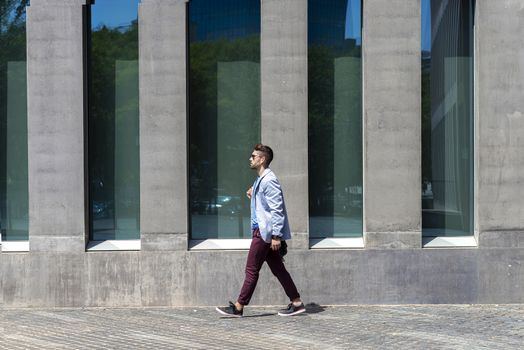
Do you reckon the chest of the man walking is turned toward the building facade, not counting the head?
no

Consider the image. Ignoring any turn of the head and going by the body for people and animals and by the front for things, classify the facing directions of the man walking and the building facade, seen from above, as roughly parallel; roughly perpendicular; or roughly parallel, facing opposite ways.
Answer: roughly perpendicular

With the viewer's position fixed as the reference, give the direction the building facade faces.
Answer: facing the viewer

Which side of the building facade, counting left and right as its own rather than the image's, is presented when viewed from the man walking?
front

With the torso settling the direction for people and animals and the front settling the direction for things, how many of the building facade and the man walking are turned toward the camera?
1
